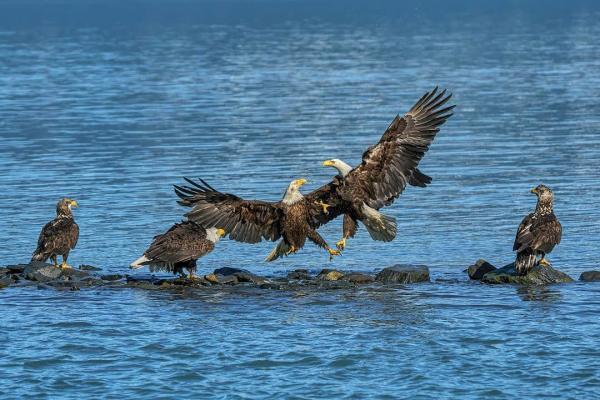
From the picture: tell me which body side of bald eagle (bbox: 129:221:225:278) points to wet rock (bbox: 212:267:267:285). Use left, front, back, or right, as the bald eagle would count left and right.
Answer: front

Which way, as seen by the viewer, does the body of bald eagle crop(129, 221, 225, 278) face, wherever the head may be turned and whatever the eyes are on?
to the viewer's right

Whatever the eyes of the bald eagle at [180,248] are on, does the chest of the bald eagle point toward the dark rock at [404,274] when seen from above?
yes

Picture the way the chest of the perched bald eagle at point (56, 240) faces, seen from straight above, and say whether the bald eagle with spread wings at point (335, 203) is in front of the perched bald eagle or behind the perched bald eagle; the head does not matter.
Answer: in front

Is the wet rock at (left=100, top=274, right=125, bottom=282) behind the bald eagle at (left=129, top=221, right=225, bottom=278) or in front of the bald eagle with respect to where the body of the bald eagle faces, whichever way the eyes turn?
behind

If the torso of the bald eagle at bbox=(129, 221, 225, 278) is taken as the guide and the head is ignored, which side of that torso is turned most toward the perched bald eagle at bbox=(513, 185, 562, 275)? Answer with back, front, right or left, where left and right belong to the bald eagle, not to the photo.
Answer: front
